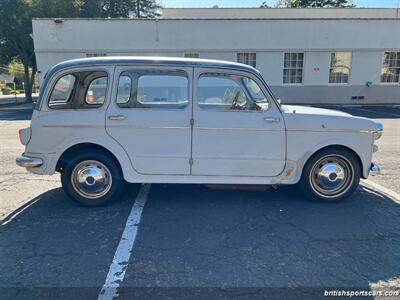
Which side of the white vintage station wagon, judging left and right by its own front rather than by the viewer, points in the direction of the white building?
left

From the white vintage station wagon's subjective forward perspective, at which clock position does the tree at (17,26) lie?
The tree is roughly at 8 o'clock from the white vintage station wagon.

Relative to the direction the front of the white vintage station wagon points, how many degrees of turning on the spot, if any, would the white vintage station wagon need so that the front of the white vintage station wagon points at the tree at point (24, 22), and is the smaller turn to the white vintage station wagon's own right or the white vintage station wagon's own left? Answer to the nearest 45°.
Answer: approximately 135° to the white vintage station wagon's own left

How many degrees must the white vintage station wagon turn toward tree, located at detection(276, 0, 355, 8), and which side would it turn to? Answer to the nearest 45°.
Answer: approximately 90° to its left

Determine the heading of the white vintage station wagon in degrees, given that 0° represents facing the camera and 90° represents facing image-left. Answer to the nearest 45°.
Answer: approximately 270°

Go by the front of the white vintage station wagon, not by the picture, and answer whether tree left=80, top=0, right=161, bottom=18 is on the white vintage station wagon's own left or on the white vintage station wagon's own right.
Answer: on the white vintage station wagon's own left
